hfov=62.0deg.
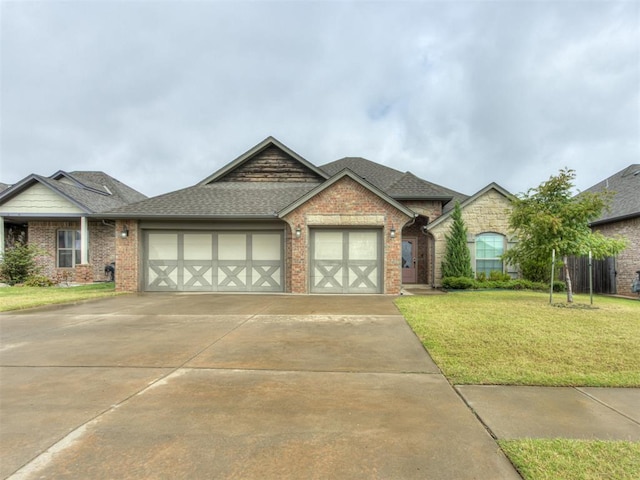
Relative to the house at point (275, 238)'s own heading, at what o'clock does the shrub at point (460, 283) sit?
The shrub is roughly at 9 o'clock from the house.

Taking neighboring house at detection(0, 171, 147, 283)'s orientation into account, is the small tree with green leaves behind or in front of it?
in front

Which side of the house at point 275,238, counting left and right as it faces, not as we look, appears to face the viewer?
front

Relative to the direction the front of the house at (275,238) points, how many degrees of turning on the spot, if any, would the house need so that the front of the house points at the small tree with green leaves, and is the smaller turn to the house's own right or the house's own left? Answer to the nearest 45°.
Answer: approximately 45° to the house's own left

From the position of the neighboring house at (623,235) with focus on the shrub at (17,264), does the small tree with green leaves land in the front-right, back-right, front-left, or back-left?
front-left

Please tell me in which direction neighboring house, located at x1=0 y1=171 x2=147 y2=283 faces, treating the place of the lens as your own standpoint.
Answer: facing the viewer

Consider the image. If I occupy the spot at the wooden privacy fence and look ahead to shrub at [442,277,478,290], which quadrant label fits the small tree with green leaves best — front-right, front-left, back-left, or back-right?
front-left
